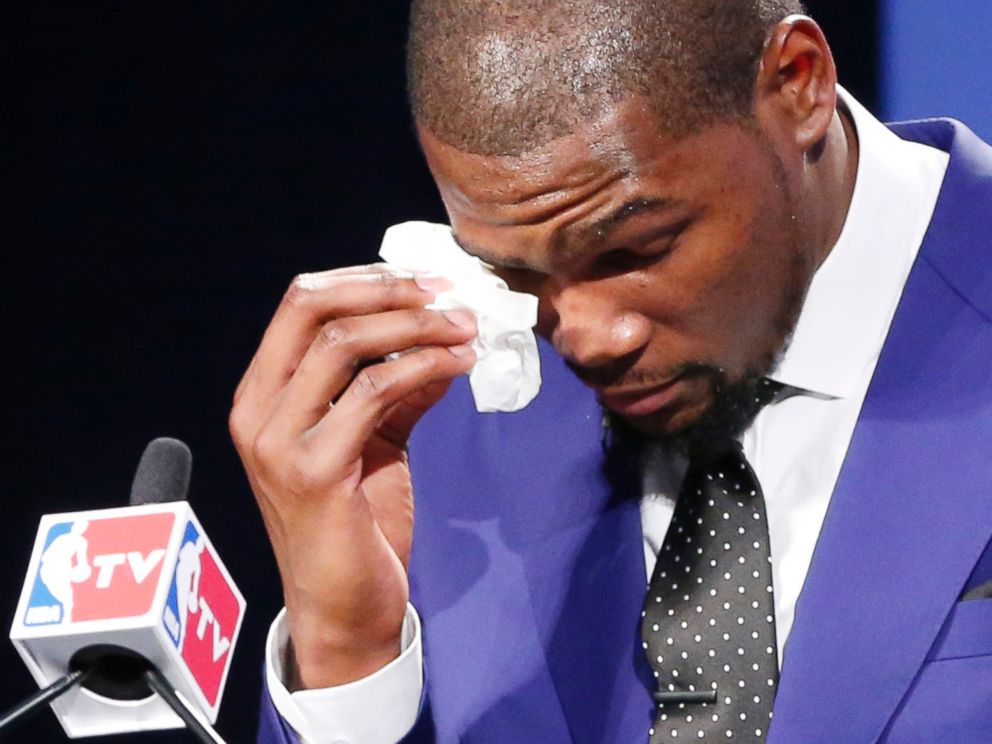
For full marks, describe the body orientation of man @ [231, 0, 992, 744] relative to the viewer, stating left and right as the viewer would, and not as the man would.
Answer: facing the viewer and to the left of the viewer
